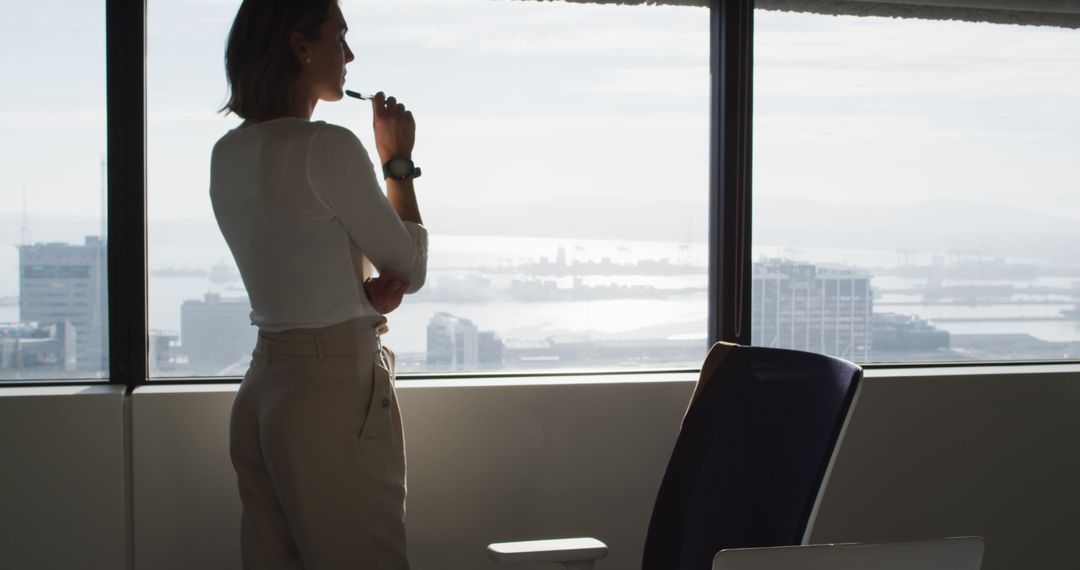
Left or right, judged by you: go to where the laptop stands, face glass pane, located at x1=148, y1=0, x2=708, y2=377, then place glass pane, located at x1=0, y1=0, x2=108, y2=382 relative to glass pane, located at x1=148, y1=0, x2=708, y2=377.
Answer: left

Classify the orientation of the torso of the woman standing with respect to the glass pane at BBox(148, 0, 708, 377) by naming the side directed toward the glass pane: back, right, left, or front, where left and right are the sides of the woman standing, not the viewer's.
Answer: front

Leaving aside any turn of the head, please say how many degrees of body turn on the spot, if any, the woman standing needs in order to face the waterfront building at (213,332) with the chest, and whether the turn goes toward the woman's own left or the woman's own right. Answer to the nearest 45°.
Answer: approximately 45° to the woman's own left

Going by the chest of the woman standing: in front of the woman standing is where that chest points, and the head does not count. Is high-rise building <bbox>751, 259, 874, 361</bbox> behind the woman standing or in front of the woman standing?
in front

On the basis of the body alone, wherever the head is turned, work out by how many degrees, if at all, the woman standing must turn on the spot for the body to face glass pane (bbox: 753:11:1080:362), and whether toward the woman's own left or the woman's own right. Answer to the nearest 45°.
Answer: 0° — they already face it

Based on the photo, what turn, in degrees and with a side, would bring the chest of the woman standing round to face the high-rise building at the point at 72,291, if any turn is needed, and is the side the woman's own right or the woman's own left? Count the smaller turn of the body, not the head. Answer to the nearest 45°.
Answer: approximately 90° to the woman's own left

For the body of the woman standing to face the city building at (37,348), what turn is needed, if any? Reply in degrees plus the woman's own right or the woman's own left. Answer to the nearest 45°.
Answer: approximately 90° to the woman's own left

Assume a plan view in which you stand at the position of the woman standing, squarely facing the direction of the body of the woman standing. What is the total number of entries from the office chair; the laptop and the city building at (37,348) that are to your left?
1

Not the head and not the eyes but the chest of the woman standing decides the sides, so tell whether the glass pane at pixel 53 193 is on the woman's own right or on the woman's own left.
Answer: on the woman's own left

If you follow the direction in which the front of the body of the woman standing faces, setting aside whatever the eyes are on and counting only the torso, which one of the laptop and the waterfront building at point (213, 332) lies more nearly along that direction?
the waterfront building

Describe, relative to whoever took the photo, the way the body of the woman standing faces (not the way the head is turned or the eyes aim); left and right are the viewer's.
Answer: facing away from the viewer and to the right of the viewer

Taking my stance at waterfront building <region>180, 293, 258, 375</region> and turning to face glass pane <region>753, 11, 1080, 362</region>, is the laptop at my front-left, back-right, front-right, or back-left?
front-right

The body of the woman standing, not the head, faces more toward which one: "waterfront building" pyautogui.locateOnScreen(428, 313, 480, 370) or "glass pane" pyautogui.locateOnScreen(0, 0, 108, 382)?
the waterfront building

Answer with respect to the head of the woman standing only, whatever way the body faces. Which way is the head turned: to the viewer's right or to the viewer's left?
to the viewer's right
